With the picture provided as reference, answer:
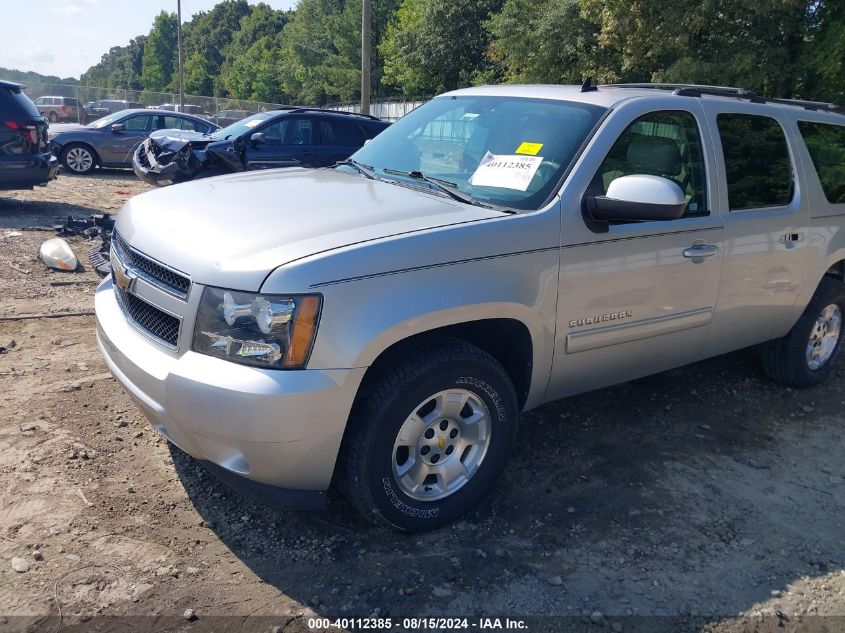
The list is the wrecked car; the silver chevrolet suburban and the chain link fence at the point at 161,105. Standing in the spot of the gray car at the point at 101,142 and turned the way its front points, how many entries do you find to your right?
1

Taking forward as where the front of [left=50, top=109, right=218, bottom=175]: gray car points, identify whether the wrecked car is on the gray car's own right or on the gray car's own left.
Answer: on the gray car's own left

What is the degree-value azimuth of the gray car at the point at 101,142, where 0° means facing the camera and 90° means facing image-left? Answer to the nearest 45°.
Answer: approximately 90°

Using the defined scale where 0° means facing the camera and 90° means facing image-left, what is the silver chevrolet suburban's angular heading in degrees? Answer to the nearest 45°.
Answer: approximately 45°

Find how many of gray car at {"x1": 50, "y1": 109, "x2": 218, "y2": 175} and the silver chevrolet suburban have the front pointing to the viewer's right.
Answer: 0

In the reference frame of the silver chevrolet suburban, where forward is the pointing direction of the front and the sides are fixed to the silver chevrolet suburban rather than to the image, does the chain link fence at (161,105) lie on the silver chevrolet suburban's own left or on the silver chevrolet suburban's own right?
on the silver chevrolet suburban's own right

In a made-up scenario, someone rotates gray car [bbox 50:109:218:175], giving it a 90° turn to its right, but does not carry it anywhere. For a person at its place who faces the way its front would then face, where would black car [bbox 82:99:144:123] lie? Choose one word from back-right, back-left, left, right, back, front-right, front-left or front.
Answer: front

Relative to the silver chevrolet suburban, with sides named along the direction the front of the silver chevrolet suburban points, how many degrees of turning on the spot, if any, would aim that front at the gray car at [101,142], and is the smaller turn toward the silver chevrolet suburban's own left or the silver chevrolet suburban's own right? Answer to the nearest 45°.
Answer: approximately 90° to the silver chevrolet suburban's own right

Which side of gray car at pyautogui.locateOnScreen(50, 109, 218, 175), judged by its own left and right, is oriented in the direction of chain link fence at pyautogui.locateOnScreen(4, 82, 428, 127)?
right

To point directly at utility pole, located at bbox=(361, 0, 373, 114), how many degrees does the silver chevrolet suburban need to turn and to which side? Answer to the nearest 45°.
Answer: approximately 135° to its right
